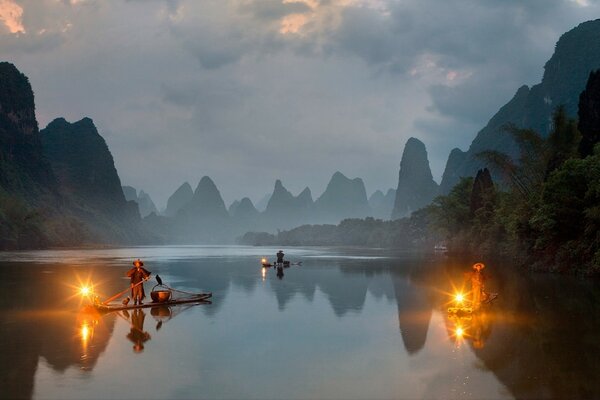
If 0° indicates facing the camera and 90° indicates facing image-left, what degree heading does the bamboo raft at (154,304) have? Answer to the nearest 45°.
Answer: approximately 90°

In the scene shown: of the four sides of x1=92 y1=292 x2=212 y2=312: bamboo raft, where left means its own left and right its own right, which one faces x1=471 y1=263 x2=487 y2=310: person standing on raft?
back
